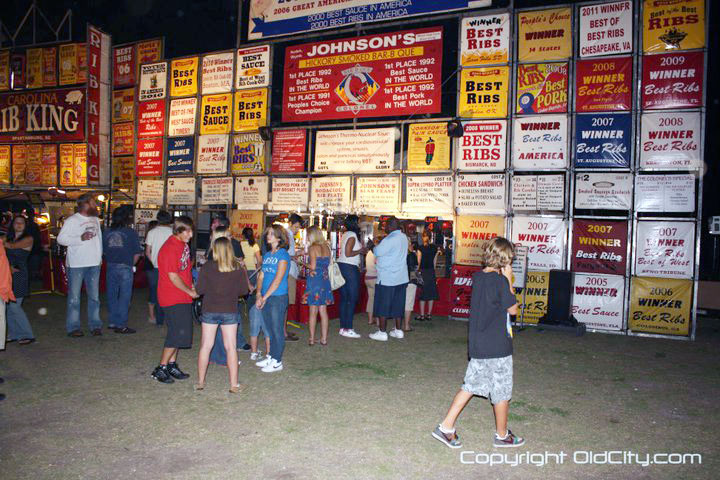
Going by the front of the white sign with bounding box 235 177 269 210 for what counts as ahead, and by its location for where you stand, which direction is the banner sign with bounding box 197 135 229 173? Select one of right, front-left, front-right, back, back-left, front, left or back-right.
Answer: back-right

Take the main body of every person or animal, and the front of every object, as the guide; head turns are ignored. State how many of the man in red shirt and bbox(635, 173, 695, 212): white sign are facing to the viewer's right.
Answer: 1

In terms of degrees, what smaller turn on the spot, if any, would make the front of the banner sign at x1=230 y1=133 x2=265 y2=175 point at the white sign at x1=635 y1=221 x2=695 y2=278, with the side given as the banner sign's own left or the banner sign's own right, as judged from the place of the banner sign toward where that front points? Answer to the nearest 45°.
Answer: approximately 45° to the banner sign's own left

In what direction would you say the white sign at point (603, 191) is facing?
toward the camera

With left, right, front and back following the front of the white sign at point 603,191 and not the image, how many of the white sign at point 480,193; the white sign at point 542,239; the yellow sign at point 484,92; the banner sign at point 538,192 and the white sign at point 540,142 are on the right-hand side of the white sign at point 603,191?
5

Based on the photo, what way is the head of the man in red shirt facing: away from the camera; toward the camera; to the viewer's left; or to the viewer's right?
to the viewer's right

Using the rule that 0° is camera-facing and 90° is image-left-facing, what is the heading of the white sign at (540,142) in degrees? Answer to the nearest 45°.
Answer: approximately 0°

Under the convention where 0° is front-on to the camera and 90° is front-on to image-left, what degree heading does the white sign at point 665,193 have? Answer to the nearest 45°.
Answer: approximately 0°

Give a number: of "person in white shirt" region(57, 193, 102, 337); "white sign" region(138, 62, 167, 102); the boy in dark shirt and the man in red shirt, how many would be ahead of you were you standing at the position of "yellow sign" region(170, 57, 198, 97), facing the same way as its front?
3

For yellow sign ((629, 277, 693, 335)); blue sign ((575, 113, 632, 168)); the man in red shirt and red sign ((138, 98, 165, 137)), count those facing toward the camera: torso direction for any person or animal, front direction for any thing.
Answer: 3

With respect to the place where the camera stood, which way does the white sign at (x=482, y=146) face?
facing the viewer

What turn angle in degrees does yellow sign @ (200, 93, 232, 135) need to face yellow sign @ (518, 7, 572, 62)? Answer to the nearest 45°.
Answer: approximately 45° to its left

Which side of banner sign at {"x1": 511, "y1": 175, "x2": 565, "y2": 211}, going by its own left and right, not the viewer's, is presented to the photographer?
front

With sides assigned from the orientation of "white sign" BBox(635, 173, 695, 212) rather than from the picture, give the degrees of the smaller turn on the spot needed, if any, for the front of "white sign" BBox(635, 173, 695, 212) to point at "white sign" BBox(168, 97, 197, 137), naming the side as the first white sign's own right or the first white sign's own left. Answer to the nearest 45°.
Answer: approximately 90° to the first white sign's own right

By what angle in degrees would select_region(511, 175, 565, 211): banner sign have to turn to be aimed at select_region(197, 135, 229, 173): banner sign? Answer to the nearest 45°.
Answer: approximately 90° to its right

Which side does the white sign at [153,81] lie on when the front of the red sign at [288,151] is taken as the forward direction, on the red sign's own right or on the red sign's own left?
on the red sign's own right
